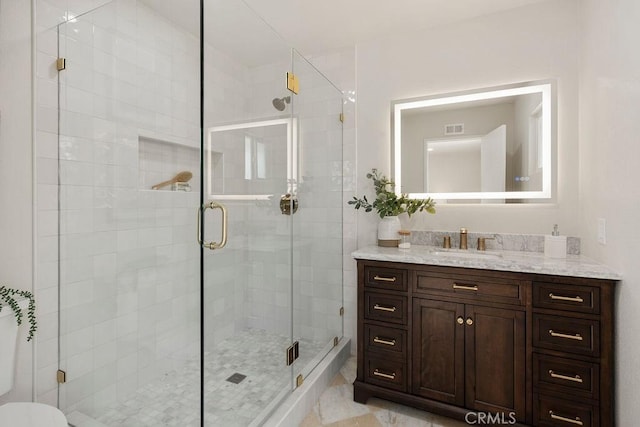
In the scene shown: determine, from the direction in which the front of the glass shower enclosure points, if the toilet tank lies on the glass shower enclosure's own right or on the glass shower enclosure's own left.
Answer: on the glass shower enclosure's own right

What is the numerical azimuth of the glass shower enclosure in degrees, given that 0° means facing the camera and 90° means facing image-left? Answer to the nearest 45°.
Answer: approximately 315°

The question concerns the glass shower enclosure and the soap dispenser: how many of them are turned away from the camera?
0

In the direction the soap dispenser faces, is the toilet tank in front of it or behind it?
in front

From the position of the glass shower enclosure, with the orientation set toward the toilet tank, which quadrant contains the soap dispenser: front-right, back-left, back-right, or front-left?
back-left

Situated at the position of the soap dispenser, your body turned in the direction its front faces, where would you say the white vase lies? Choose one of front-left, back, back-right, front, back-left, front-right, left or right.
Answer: right

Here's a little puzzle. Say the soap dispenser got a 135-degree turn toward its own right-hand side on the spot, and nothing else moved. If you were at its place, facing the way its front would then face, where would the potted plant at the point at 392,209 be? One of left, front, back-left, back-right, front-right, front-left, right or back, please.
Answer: front-left
